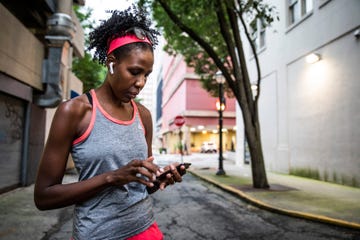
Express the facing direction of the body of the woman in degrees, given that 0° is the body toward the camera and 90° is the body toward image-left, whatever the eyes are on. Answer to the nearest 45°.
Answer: approximately 315°

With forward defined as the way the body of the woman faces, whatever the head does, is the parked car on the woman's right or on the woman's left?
on the woman's left
